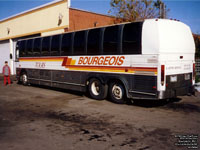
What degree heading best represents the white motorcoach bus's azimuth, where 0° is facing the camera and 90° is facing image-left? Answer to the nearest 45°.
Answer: approximately 135°
